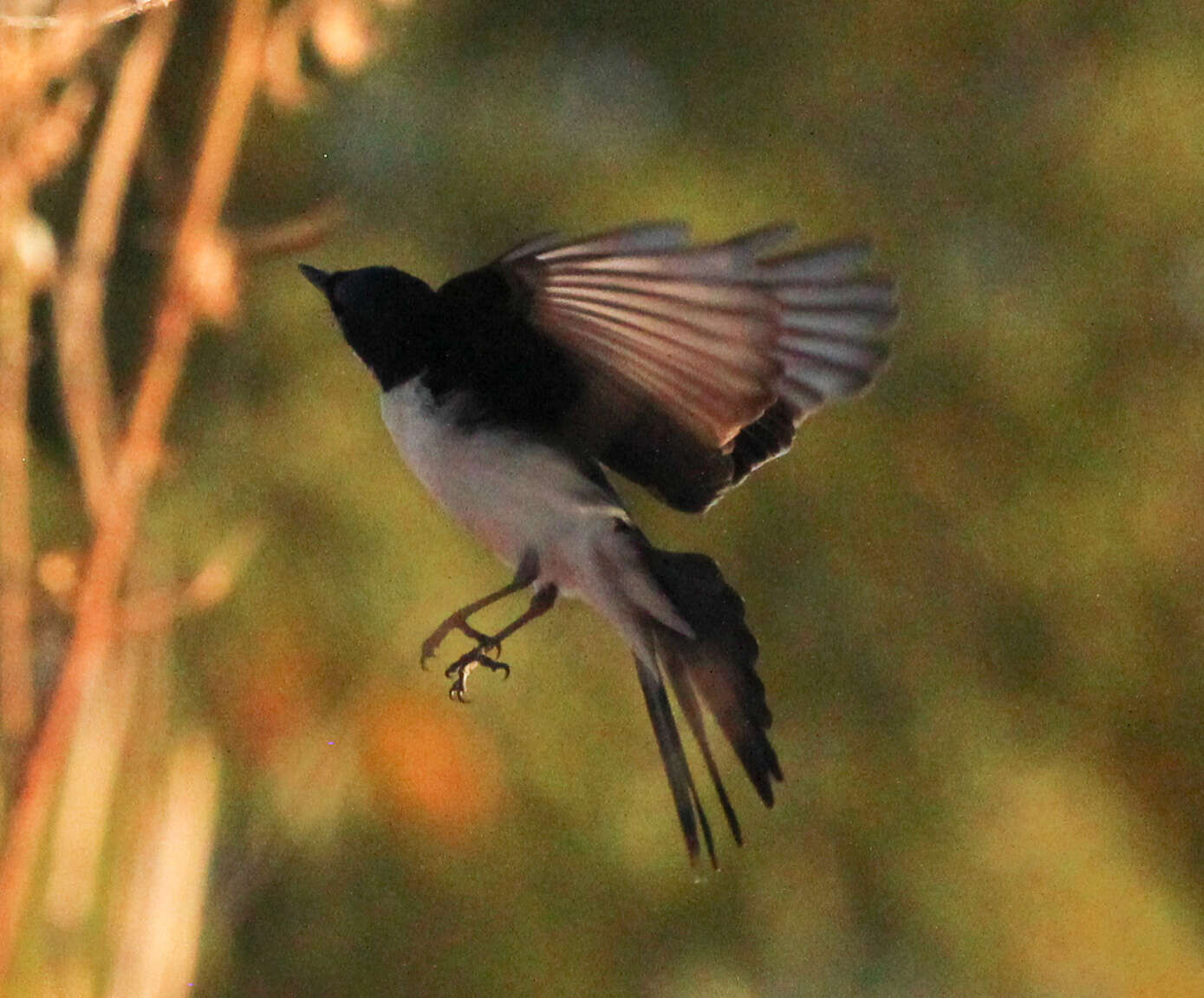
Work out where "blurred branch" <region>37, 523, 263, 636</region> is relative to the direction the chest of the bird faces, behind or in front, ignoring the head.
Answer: in front

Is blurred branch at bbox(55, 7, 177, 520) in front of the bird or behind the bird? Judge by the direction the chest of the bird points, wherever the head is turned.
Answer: in front

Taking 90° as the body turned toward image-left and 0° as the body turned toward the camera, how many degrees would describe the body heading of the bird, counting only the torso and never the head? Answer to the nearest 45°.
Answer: approximately 90°
